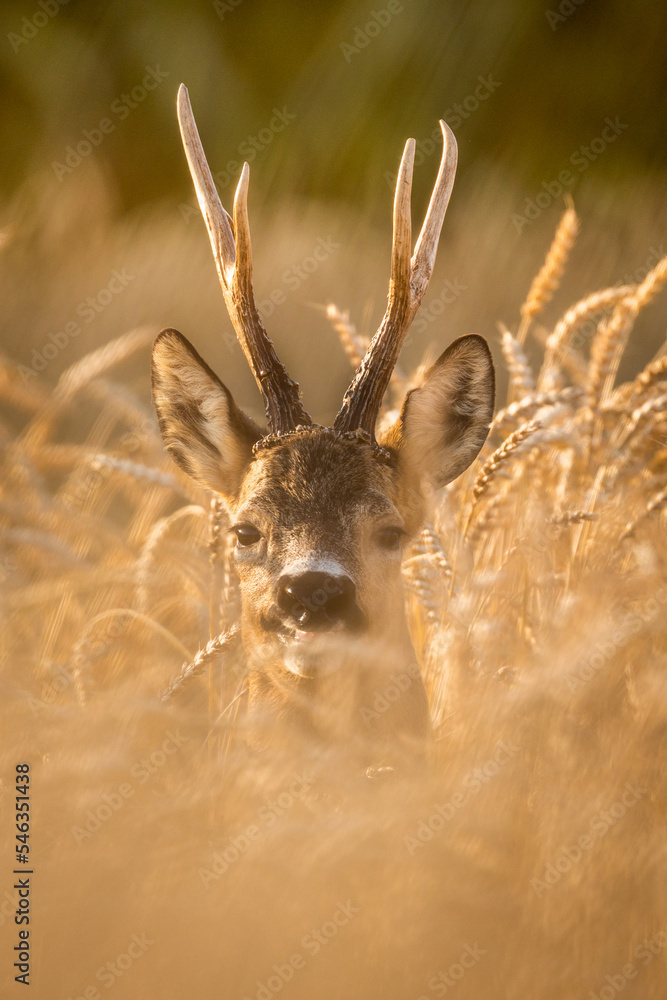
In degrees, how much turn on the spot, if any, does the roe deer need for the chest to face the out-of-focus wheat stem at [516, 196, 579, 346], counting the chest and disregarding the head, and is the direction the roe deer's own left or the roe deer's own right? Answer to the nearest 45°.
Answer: approximately 135° to the roe deer's own left

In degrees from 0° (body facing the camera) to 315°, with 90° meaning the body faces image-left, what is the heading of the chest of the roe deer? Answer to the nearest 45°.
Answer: approximately 0°
